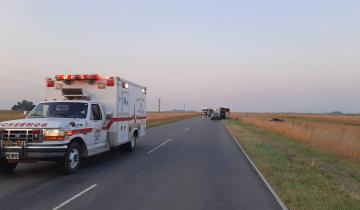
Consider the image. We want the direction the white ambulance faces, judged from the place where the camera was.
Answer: facing the viewer and to the left of the viewer
